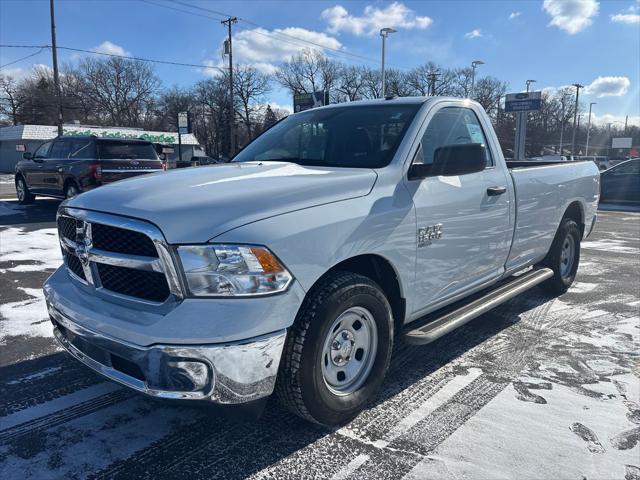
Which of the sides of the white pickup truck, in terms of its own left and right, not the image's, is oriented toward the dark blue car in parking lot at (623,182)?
back

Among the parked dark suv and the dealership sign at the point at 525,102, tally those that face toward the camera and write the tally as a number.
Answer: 1

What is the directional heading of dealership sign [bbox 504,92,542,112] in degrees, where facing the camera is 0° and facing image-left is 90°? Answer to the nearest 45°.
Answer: approximately 0°

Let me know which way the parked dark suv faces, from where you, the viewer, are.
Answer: facing away from the viewer and to the left of the viewer

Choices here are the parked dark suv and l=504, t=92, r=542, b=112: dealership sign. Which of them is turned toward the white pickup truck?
the dealership sign

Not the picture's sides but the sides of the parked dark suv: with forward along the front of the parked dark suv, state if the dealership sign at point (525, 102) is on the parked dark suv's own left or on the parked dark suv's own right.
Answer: on the parked dark suv's own right

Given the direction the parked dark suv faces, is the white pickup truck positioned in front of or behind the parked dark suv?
behind

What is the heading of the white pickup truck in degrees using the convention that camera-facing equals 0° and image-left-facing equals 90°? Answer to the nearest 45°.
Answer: approximately 45°
